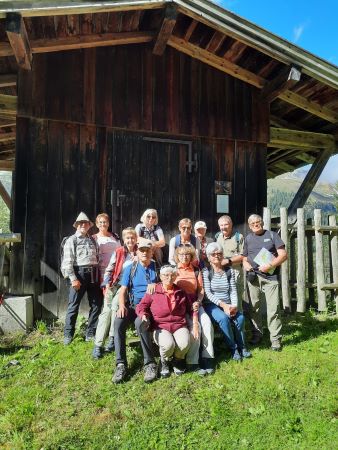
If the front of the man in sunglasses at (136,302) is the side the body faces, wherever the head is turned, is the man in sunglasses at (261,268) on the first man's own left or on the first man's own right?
on the first man's own left

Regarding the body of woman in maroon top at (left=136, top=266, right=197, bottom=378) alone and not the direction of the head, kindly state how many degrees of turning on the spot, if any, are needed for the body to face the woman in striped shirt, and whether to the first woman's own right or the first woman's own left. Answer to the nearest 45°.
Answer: approximately 135° to the first woman's own left

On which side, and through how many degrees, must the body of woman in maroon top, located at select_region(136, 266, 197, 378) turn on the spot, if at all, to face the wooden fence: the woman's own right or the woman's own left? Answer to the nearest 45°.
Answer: approximately 135° to the woman's own left

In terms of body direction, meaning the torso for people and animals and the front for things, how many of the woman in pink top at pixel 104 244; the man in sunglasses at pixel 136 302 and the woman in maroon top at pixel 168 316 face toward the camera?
3

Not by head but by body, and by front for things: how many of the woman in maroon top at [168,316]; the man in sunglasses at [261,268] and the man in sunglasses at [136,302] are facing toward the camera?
3

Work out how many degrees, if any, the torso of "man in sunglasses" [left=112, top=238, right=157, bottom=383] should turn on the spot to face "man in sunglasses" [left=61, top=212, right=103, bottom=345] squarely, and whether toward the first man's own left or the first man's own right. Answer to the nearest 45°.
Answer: approximately 135° to the first man's own right

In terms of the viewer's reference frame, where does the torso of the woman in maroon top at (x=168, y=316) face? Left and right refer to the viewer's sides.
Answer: facing the viewer

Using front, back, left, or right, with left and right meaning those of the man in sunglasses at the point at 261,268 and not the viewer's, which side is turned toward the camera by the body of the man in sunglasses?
front
